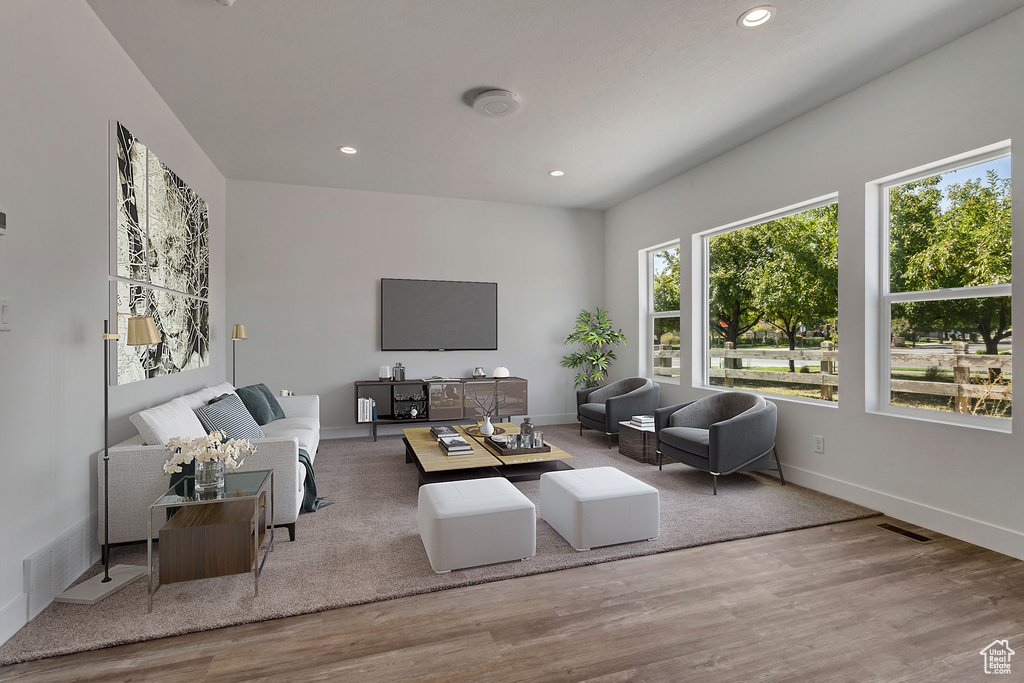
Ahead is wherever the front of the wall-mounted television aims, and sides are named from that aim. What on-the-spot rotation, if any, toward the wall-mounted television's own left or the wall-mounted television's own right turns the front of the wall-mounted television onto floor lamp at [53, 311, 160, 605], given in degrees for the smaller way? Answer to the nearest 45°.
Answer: approximately 45° to the wall-mounted television's own right

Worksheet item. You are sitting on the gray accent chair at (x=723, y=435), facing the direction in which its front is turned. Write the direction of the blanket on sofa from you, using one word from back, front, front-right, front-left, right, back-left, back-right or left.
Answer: front

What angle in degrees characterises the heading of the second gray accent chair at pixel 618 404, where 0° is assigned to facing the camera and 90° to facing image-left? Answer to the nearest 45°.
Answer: approximately 45°

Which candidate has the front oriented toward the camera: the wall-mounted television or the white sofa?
the wall-mounted television

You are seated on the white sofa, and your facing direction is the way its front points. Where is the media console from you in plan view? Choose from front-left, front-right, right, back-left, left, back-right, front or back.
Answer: front-left

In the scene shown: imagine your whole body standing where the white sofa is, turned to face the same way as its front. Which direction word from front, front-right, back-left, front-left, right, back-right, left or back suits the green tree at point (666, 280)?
front

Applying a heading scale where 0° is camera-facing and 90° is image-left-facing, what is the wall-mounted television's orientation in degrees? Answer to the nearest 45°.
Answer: approximately 0°

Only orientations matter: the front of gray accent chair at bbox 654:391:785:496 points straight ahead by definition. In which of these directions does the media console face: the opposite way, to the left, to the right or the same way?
to the left

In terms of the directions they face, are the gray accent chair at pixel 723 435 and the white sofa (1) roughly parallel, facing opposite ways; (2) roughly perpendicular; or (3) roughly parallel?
roughly parallel, facing opposite ways

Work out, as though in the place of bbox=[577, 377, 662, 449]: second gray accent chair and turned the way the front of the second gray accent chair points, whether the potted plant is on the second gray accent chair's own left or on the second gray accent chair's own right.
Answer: on the second gray accent chair's own right

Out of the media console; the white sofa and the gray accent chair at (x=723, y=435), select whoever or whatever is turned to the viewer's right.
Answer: the white sofa

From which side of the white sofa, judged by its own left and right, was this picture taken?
right

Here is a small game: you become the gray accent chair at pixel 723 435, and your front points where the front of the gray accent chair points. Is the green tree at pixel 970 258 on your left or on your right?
on your left

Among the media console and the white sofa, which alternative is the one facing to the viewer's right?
the white sofa

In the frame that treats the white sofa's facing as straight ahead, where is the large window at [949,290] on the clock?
The large window is roughly at 1 o'clock from the white sofa.

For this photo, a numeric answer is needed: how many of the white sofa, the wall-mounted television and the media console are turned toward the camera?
2

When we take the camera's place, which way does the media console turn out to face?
facing the viewer

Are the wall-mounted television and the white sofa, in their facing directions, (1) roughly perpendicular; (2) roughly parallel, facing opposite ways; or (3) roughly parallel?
roughly perpendicular

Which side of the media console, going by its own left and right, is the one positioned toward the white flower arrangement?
front

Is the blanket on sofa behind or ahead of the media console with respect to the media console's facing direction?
ahead
